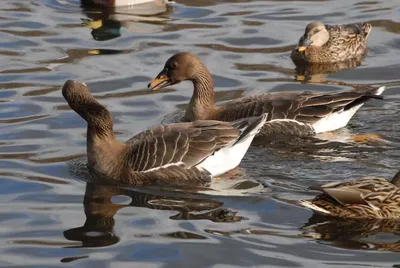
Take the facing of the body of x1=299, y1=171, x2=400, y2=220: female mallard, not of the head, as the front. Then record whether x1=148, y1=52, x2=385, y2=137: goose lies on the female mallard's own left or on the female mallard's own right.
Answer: on the female mallard's own left

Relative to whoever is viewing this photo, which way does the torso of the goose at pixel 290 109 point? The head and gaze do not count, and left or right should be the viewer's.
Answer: facing to the left of the viewer

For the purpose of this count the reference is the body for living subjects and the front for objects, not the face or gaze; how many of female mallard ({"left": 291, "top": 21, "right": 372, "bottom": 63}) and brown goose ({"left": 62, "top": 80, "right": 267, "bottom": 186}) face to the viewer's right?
0

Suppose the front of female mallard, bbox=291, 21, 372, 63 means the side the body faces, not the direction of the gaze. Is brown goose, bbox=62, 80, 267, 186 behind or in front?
in front

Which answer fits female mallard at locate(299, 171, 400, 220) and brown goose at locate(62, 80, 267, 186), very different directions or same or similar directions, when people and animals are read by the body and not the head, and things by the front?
very different directions

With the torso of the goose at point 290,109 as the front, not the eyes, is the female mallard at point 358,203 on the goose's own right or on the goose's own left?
on the goose's own left

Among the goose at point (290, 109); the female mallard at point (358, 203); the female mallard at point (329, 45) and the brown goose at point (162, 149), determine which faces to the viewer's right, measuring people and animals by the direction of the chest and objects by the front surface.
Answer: the female mallard at point (358, 203)

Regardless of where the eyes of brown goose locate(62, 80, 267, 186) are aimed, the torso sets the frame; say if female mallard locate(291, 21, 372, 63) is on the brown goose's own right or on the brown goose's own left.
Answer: on the brown goose's own right

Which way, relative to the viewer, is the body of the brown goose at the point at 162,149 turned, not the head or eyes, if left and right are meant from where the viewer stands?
facing to the left of the viewer

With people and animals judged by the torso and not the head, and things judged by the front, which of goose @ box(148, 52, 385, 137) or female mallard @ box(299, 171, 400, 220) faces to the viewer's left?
the goose

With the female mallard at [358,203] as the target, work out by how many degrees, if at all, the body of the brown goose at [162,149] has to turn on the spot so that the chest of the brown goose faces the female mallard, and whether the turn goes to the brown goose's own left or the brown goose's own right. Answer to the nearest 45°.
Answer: approximately 135° to the brown goose's own left
